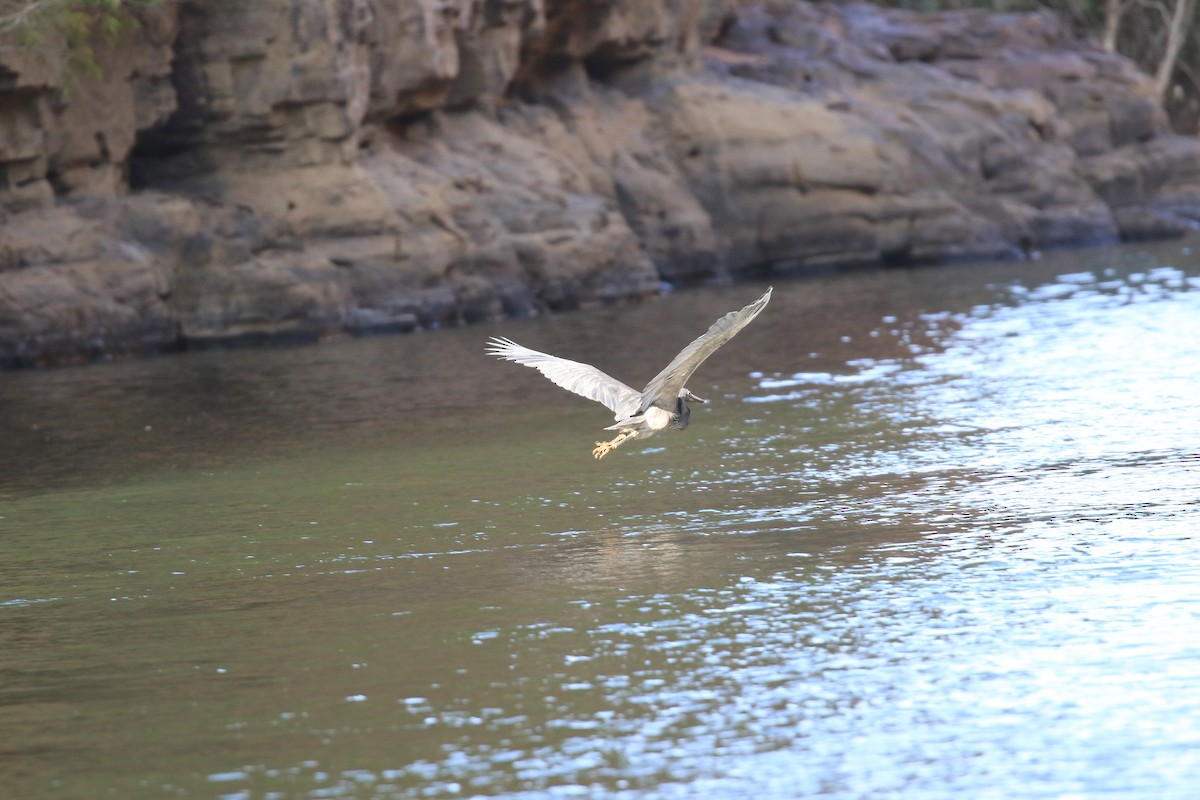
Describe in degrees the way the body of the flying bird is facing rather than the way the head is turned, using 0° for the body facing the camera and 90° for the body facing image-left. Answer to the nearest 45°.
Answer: approximately 225°
